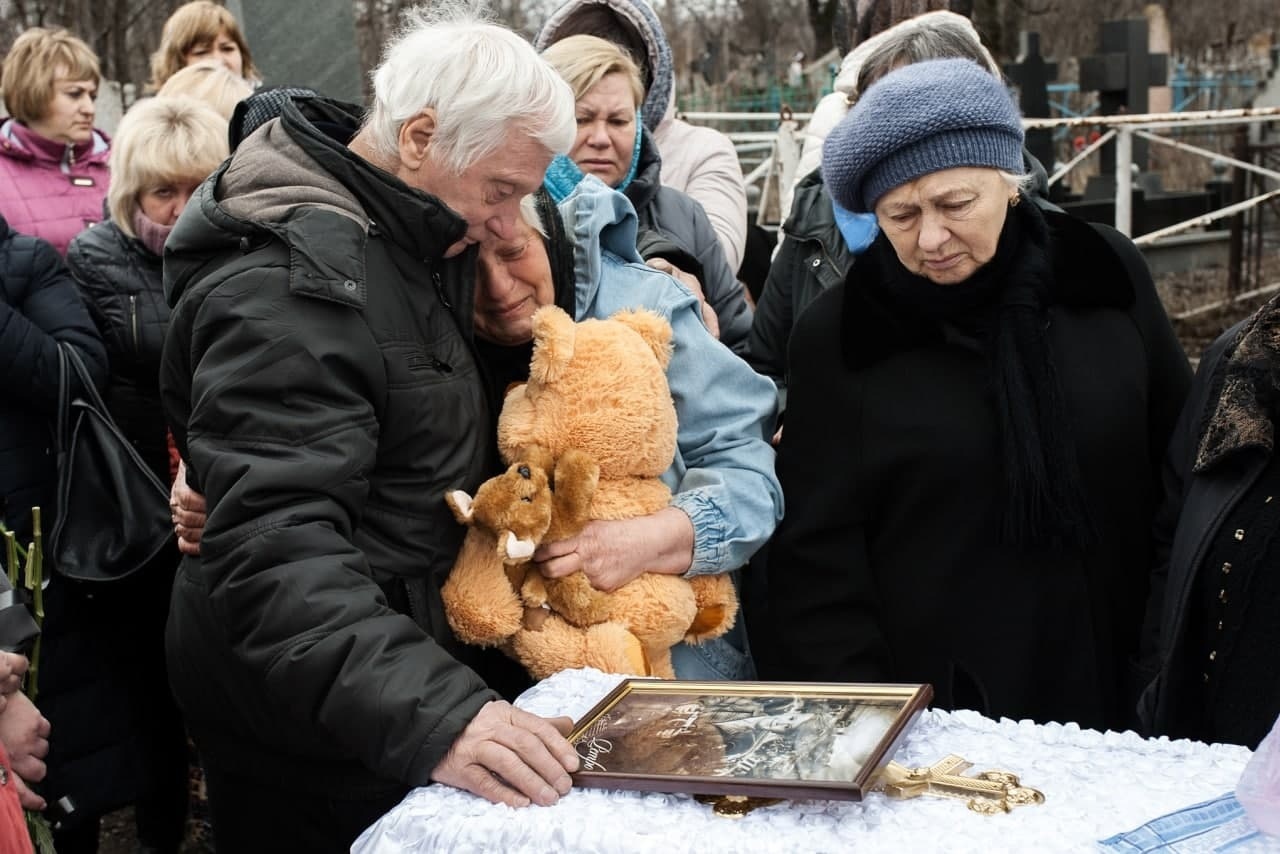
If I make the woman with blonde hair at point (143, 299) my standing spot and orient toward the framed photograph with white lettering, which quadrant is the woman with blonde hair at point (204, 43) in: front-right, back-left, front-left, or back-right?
back-left

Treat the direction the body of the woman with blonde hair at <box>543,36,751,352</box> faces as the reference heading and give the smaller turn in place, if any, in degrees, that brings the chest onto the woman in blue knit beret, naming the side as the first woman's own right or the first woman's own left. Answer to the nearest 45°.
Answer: approximately 45° to the first woman's own left

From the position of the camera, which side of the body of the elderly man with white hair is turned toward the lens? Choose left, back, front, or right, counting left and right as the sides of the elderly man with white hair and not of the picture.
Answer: right

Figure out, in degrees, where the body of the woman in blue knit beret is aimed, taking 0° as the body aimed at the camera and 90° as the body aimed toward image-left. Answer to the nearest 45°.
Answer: approximately 0°

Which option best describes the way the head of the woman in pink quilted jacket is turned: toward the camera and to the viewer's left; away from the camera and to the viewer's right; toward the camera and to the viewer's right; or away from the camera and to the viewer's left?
toward the camera and to the viewer's right

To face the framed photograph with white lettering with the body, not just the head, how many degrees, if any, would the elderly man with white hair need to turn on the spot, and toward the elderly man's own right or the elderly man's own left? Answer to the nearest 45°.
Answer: approximately 45° to the elderly man's own right

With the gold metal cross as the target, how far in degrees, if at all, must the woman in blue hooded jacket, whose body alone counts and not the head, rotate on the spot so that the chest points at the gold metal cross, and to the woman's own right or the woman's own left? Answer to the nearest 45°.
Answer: approximately 45° to the woman's own left

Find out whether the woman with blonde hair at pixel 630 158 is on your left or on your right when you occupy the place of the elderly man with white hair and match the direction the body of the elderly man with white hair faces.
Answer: on your left

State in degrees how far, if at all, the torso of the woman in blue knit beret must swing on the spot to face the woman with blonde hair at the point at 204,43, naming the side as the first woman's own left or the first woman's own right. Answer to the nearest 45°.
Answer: approximately 135° to the first woman's own right

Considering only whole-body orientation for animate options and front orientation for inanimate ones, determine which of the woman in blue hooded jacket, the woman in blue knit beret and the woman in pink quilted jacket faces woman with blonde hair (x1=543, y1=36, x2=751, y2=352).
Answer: the woman in pink quilted jacket

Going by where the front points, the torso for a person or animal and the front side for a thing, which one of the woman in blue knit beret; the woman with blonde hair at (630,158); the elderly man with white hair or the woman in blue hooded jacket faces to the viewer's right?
the elderly man with white hair

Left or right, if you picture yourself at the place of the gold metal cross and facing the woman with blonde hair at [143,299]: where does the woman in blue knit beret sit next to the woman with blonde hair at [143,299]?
right
